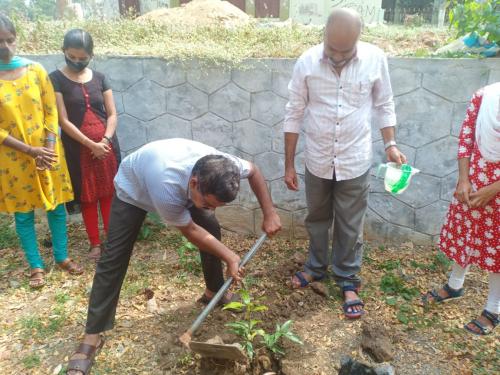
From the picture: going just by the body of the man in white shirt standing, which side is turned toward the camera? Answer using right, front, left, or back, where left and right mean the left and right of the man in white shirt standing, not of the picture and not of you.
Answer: front

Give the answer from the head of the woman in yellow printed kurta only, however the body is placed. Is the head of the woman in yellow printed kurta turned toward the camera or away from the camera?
toward the camera

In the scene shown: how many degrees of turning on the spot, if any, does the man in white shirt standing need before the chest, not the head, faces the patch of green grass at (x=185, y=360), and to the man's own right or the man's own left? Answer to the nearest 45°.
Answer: approximately 45° to the man's own right

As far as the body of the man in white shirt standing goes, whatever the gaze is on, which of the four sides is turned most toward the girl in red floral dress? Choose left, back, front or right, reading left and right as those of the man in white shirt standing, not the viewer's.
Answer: left

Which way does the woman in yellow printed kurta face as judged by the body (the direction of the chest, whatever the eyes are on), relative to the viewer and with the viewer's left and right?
facing the viewer and to the right of the viewer

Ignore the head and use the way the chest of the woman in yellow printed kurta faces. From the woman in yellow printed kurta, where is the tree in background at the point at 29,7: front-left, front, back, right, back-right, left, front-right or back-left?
back-left

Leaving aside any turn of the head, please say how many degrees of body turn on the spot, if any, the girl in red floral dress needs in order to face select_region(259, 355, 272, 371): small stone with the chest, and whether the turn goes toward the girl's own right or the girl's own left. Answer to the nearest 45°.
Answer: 0° — they already face it

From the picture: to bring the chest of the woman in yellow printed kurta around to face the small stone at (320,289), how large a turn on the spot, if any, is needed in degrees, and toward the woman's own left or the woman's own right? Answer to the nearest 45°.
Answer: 0° — they already face it

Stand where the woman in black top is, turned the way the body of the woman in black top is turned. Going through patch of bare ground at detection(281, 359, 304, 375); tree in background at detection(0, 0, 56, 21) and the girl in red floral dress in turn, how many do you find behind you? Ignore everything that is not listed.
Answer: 1

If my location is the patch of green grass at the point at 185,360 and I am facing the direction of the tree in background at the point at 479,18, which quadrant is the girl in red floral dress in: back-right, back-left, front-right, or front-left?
front-right

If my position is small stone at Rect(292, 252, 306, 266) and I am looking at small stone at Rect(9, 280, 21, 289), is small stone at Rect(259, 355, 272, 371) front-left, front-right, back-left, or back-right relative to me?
front-left

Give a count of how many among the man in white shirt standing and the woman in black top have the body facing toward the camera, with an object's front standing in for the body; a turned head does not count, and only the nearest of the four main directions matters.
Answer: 2

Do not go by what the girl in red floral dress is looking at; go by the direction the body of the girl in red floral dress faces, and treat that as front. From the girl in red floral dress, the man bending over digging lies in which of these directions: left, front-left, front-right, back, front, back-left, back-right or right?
front

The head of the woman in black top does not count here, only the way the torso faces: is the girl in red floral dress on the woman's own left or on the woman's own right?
on the woman's own left

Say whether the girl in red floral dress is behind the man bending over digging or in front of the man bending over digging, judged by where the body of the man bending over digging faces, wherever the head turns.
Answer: in front

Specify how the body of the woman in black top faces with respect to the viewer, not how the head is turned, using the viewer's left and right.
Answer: facing the viewer

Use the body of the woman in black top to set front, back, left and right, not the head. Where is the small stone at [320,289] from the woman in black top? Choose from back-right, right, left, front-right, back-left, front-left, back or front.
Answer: front-left
